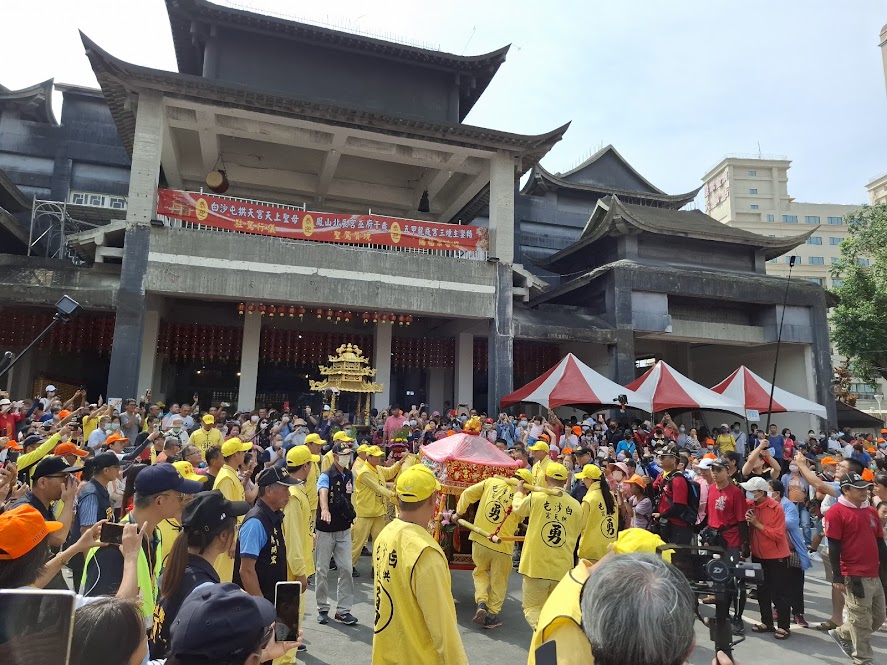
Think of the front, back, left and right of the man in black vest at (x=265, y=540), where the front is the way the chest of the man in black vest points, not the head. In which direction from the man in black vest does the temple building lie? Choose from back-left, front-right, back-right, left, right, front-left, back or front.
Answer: left

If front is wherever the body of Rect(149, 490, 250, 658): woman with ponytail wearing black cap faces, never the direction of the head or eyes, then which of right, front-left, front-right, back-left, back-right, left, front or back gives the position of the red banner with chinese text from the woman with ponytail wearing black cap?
front-left

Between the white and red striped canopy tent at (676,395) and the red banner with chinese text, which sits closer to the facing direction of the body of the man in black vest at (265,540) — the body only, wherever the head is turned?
the white and red striped canopy tent

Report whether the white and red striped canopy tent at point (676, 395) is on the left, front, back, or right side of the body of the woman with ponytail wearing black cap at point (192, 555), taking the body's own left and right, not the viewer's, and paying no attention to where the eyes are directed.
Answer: front

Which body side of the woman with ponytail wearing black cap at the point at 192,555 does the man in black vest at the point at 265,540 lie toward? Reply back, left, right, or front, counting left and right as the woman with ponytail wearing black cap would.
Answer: front

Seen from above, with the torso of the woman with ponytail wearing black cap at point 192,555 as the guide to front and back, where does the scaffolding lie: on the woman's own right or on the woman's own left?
on the woman's own left

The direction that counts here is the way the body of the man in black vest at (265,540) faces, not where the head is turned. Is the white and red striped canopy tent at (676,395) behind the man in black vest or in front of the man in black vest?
in front

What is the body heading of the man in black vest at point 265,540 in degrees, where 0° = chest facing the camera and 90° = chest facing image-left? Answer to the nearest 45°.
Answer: approximately 270°

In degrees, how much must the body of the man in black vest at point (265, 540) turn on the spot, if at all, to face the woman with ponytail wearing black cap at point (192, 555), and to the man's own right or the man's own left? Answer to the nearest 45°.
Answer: approximately 90° to the man's own right

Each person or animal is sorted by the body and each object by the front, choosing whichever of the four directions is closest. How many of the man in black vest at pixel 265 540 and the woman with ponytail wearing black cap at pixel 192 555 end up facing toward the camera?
0

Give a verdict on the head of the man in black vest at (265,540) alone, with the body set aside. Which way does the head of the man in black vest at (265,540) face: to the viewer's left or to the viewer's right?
to the viewer's right

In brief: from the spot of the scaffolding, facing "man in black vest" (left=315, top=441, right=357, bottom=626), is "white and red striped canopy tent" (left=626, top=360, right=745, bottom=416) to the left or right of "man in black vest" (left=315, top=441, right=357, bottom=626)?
left

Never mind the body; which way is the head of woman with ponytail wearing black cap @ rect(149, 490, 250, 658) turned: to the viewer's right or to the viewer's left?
to the viewer's right

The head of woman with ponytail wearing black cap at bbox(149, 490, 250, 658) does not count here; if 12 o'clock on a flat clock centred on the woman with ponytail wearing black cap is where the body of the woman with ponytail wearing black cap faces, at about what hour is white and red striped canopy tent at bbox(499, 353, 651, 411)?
The white and red striped canopy tent is roughly at 12 o'clock from the woman with ponytail wearing black cap.

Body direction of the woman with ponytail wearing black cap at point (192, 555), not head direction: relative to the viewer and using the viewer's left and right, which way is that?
facing away from the viewer and to the right of the viewer
